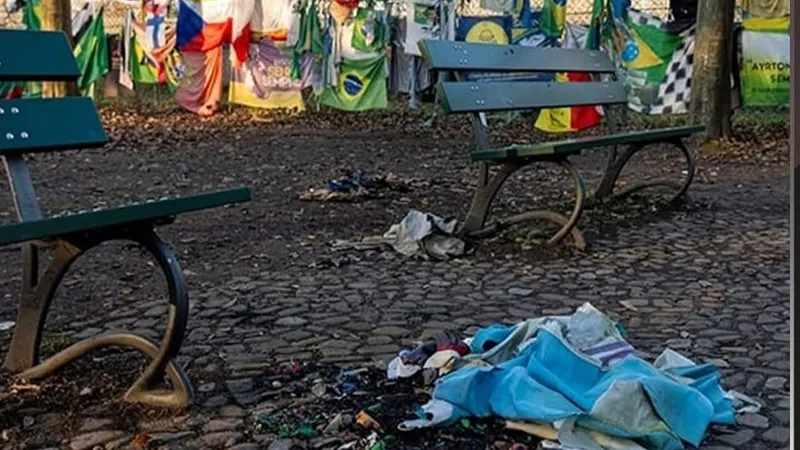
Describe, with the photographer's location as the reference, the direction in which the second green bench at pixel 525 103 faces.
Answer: facing the viewer and to the right of the viewer

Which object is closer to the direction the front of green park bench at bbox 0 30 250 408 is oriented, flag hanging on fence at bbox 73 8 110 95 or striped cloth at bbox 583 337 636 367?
the striped cloth

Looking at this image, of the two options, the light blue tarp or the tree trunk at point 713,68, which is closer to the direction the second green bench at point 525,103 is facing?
the light blue tarp

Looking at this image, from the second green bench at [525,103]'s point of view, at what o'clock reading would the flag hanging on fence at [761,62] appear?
The flag hanging on fence is roughly at 8 o'clock from the second green bench.

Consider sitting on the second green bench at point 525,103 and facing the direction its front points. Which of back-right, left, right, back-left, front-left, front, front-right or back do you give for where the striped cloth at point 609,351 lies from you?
front-right

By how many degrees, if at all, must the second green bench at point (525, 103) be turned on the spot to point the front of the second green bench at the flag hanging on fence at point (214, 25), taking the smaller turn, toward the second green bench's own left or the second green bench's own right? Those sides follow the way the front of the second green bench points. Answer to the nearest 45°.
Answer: approximately 180°

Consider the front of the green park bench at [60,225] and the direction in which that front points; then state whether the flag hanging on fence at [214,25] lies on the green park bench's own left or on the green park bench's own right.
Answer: on the green park bench's own left

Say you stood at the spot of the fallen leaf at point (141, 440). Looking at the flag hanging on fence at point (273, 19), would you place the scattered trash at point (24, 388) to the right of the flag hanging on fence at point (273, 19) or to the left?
left

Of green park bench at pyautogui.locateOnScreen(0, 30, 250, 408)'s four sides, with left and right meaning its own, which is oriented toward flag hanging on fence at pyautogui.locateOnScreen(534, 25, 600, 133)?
left

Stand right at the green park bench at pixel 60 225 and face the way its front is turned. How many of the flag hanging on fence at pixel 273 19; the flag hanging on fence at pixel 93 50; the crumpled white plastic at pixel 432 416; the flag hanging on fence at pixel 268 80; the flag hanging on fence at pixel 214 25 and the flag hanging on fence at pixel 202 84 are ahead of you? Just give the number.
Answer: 1

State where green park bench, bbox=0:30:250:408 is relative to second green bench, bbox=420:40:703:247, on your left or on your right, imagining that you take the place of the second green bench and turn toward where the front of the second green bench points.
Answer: on your right

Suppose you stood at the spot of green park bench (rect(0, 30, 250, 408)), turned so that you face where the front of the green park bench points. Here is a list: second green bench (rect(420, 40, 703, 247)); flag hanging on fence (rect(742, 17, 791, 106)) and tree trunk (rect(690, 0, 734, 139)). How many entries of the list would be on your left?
3

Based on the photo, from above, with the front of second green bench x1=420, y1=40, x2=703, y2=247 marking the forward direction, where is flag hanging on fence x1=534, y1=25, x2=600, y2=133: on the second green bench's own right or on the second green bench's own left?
on the second green bench's own left
